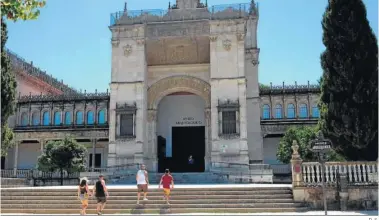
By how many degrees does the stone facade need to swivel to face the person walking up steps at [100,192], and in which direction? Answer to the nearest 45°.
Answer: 0° — it already faces them

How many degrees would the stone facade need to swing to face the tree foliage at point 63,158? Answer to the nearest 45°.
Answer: approximately 90° to its right

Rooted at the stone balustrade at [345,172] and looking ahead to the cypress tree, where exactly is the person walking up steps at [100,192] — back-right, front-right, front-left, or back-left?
back-left

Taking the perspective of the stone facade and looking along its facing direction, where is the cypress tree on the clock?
The cypress tree is roughly at 11 o'clock from the stone facade.

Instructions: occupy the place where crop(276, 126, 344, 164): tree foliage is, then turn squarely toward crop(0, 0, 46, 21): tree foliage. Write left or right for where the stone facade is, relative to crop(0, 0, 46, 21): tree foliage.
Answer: right

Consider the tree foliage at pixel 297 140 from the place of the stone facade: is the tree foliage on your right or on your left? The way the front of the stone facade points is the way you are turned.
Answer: on your left

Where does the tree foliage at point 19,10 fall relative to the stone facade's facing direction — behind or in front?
in front

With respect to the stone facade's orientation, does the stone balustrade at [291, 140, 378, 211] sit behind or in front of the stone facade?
in front

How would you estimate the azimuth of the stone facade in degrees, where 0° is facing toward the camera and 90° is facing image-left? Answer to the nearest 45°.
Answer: approximately 0°
